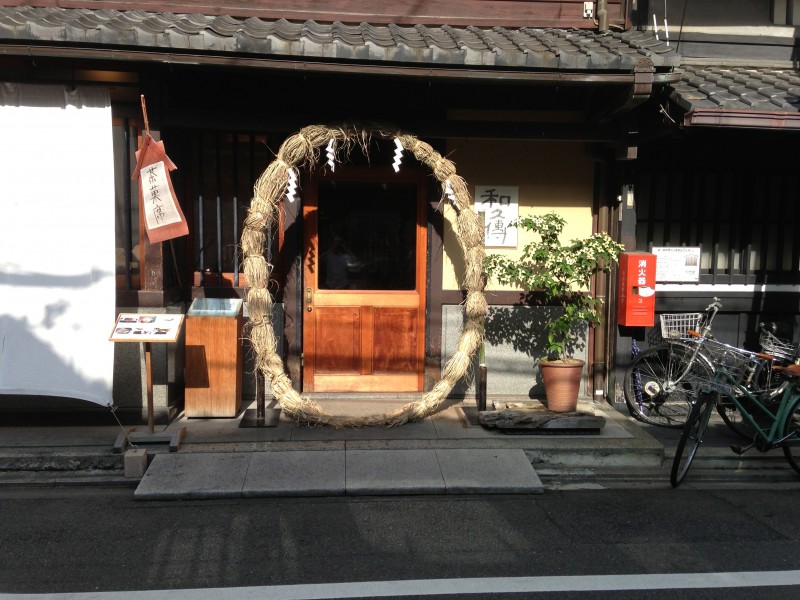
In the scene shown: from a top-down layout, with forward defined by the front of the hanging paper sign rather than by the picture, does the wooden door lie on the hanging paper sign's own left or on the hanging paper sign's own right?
on the hanging paper sign's own left

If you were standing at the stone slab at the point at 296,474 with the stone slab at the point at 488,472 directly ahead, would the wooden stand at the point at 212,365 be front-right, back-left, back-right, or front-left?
back-left

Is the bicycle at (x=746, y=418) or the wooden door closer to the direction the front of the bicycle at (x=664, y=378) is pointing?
the wooden door

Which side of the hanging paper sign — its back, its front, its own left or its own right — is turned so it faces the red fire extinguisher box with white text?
left

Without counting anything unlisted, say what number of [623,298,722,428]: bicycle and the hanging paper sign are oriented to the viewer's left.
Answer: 1

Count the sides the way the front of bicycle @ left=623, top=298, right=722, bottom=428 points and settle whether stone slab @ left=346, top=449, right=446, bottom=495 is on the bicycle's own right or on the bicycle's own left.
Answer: on the bicycle's own left

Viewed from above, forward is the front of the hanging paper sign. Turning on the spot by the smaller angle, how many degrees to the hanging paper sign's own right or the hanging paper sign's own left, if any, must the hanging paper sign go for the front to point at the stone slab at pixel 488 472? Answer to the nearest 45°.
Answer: approximately 45° to the hanging paper sign's own left

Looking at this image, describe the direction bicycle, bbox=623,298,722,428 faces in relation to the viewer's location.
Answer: facing to the left of the viewer

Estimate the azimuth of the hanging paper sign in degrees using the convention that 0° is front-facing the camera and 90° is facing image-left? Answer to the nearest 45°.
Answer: approximately 0°
